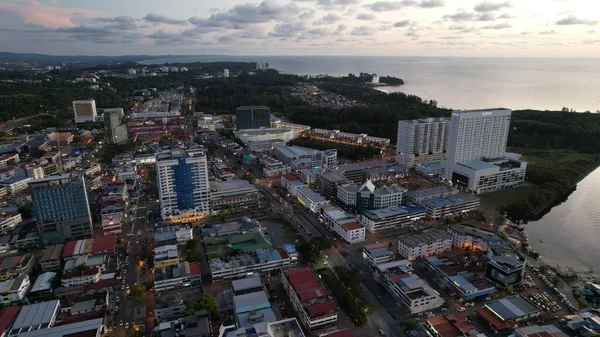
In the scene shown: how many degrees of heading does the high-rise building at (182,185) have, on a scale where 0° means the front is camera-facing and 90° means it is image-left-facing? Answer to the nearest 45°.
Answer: approximately 0°

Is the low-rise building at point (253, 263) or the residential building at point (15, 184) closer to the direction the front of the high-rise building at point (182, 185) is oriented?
the low-rise building

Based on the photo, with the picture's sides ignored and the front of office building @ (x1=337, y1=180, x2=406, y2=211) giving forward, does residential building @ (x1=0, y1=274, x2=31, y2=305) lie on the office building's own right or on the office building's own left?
on the office building's own right

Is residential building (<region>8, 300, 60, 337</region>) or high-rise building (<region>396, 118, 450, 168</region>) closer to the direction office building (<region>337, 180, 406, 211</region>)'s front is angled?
the residential building

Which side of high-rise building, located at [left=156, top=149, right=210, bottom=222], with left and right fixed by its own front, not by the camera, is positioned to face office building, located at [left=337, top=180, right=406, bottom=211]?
left

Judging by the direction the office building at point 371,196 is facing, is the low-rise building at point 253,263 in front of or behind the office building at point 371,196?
in front

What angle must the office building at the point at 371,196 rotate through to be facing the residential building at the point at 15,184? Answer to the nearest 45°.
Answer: approximately 90° to its right

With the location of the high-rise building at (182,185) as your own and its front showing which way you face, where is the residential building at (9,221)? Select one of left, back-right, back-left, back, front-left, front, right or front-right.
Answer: right

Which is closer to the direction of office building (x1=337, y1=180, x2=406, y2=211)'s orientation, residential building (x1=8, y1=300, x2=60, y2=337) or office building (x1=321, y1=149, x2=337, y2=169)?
the residential building

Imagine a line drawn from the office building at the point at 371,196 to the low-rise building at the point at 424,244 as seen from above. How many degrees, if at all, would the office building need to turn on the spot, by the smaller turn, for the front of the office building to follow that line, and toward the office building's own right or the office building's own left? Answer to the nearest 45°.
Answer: approximately 45° to the office building's own left

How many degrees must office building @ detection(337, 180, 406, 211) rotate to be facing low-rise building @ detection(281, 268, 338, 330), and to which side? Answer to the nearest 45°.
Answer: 0° — it already faces it

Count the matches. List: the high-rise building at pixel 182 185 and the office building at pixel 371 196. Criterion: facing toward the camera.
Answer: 2

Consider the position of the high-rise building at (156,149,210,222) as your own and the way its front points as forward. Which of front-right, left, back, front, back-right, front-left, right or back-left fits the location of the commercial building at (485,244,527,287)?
front-left

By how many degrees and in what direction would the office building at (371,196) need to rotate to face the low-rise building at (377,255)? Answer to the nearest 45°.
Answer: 0° — it already faces it

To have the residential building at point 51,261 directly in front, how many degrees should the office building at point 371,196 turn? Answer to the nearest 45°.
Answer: approximately 45° to its right
